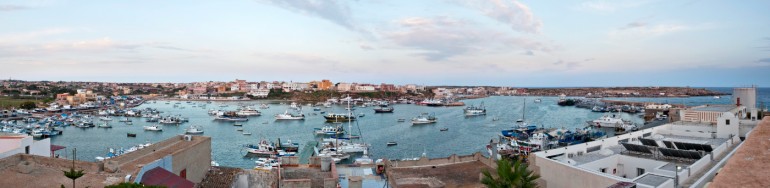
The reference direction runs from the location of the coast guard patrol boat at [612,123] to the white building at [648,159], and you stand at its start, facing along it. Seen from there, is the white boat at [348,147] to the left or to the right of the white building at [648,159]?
right

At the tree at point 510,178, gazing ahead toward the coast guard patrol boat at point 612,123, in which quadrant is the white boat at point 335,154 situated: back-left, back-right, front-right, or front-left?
front-left

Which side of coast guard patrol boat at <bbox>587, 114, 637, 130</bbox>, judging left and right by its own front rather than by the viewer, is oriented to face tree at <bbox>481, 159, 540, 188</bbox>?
left

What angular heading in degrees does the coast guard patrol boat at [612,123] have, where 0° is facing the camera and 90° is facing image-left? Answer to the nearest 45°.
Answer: approximately 90°

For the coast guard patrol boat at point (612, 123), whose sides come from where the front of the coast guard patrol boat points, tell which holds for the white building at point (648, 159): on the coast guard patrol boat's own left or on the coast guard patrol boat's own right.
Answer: on the coast guard patrol boat's own left

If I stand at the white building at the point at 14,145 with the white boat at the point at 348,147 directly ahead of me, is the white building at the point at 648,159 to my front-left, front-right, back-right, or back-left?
front-right

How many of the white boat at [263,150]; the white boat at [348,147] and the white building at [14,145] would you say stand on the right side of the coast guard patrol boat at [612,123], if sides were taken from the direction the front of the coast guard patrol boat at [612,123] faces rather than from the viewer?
0

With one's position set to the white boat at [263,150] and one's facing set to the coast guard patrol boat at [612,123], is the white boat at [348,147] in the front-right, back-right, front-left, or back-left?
front-right

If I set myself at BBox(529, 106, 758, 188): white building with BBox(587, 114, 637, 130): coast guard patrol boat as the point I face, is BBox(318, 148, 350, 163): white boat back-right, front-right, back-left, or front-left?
front-left

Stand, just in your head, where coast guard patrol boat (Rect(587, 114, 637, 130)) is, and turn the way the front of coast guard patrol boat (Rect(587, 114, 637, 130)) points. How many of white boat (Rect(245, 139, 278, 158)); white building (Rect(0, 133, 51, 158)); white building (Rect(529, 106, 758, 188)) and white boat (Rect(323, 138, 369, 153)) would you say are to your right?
0
